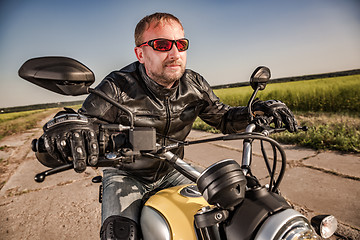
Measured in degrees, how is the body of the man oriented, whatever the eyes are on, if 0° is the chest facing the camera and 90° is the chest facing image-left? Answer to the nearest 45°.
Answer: approximately 315°

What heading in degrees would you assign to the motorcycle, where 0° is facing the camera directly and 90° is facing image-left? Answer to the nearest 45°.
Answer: approximately 315°
